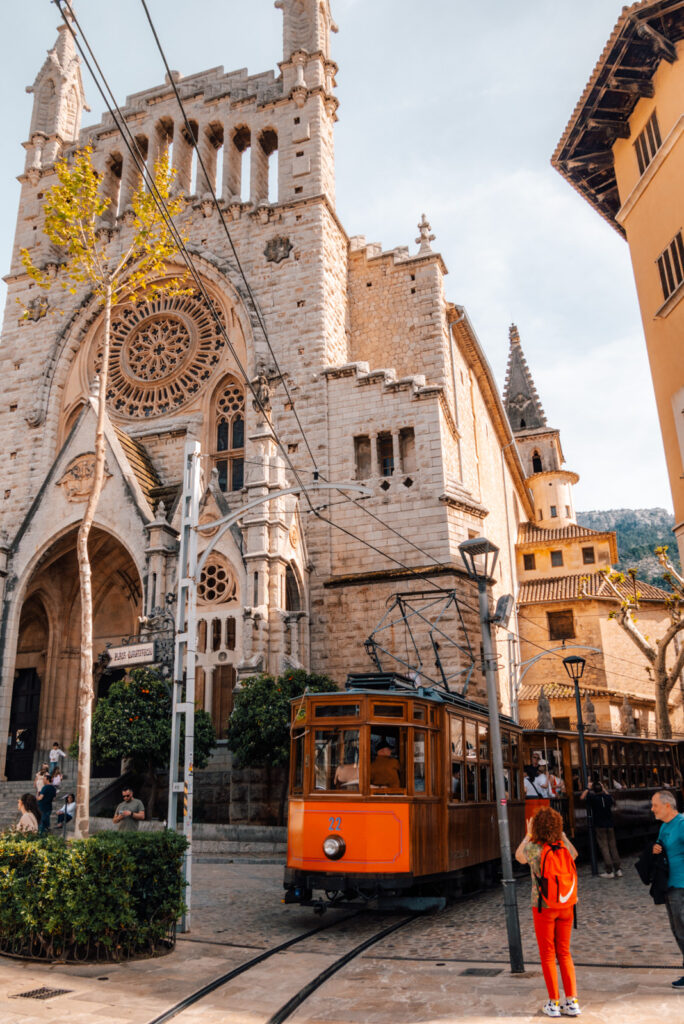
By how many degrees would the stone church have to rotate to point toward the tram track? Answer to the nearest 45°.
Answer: approximately 45° to its left

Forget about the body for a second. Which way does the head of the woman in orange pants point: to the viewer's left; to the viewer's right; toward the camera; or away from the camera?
away from the camera

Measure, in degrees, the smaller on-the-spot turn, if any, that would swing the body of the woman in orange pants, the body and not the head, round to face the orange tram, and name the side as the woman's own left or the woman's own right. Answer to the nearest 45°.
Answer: approximately 45° to the woman's own left

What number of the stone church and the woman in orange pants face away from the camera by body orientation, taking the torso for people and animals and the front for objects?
1

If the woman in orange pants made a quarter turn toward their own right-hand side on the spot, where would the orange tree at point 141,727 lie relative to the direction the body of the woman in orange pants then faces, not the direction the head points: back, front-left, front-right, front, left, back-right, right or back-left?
back-left

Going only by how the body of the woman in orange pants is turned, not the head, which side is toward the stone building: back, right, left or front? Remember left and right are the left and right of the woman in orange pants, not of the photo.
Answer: front

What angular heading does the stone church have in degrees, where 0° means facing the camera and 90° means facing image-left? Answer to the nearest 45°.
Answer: approximately 45°

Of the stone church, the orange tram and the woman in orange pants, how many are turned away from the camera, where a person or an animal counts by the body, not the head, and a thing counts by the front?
1

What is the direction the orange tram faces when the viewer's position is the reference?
facing the viewer and to the left of the viewer

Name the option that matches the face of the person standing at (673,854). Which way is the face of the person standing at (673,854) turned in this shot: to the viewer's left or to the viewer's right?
to the viewer's left

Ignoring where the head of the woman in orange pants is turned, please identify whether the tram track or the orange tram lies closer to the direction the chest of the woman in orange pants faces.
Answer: the orange tram

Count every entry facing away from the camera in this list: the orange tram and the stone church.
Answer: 0

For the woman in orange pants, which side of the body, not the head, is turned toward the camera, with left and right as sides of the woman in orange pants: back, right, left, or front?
back

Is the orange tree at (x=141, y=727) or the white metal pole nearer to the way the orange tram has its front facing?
the white metal pole

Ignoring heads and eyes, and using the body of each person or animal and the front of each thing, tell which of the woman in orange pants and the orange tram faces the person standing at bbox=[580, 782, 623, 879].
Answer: the woman in orange pants
